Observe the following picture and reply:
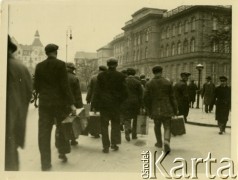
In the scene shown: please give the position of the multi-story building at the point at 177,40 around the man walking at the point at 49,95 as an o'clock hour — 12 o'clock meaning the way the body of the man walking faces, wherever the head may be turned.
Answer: The multi-story building is roughly at 2 o'clock from the man walking.

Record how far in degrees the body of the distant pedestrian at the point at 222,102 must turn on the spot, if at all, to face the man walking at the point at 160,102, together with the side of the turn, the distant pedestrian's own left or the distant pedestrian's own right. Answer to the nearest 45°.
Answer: approximately 45° to the distant pedestrian's own right

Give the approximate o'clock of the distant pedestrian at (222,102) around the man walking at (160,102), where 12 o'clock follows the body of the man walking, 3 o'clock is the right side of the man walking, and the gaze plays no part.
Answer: The distant pedestrian is roughly at 2 o'clock from the man walking.

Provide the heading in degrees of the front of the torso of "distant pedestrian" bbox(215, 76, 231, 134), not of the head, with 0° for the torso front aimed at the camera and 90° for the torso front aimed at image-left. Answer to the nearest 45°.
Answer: approximately 0°

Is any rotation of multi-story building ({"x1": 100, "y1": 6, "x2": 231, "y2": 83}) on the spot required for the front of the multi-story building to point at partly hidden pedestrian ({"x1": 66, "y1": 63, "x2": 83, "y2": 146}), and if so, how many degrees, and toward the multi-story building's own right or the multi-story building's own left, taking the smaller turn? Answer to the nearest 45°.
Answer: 0° — it already faces them

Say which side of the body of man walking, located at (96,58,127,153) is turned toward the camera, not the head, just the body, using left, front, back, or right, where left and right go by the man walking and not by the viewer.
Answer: back

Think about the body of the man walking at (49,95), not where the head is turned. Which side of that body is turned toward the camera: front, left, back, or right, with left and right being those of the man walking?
back

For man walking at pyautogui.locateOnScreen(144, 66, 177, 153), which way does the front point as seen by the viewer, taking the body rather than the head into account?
away from the camera
